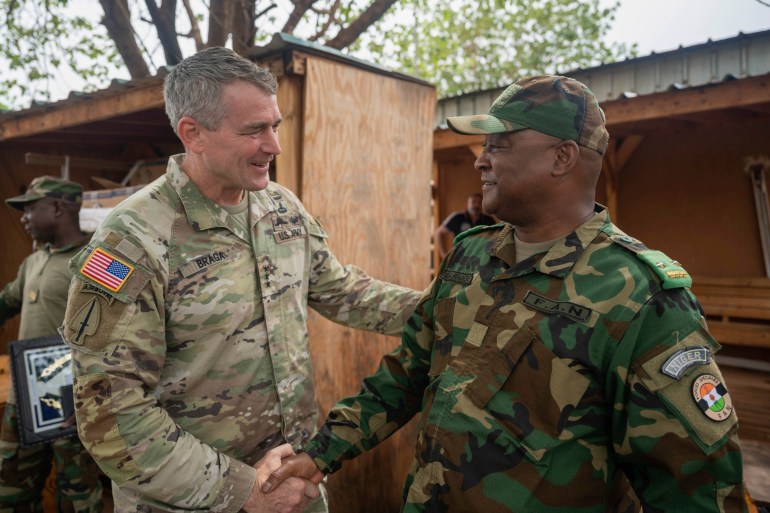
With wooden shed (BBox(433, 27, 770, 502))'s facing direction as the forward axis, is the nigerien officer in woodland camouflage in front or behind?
in front

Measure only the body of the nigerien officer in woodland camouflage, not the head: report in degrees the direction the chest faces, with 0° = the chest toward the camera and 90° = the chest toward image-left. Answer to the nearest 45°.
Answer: approximately 45°

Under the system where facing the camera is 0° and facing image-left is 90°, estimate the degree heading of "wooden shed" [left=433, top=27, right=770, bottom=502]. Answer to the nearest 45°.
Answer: approximately 45°

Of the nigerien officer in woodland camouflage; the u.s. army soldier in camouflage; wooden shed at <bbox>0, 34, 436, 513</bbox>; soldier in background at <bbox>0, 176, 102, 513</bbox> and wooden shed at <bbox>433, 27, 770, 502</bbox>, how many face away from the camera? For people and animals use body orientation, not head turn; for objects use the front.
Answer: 0

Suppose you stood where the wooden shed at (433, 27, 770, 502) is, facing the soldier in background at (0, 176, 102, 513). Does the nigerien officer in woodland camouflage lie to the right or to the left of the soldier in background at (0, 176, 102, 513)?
left

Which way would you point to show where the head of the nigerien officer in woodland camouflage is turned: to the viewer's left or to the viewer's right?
to the viewer's left

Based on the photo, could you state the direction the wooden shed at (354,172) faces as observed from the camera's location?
facing the viewer and to the left of the viewer

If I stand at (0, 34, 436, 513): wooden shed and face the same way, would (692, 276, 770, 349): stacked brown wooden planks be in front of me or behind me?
behind

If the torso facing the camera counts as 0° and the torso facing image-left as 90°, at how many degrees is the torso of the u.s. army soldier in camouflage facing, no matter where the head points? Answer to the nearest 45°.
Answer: approximately 315°
